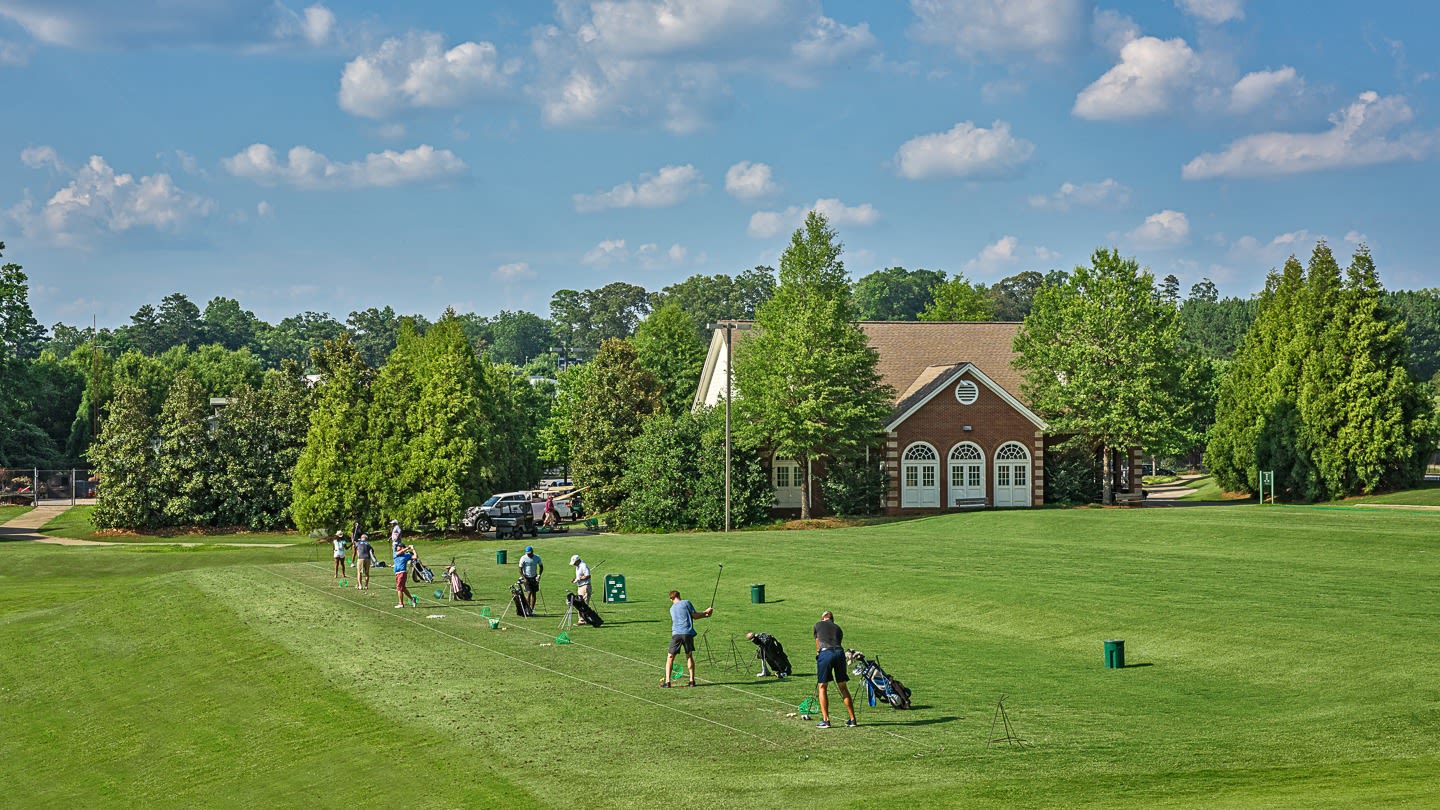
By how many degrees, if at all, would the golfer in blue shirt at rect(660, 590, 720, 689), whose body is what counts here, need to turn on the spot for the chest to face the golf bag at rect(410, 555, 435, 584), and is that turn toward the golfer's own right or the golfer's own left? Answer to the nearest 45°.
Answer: approximately 45° to the golfer's own left

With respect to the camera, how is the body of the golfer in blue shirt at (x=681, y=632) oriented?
away from the camera

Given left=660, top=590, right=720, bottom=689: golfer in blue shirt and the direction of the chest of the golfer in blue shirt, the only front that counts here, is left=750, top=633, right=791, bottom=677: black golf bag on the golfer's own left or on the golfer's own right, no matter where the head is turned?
on the golfer's own right
